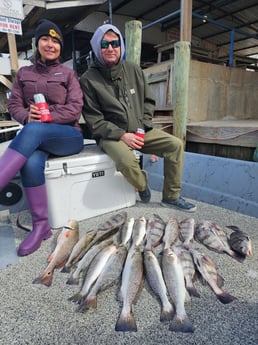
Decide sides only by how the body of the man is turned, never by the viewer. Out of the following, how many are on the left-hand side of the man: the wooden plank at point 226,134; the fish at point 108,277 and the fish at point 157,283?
1

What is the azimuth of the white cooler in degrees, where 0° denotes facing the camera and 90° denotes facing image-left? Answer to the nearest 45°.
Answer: approximately 315°

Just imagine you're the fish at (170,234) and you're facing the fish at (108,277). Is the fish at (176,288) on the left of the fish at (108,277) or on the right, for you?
left

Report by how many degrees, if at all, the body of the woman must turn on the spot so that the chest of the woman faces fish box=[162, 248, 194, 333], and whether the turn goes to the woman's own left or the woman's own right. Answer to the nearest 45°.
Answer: approximately 90° to the woman's own left

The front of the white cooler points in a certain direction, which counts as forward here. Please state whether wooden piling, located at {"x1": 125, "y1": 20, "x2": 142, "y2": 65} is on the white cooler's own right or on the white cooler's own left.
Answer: on the white cooler's own left

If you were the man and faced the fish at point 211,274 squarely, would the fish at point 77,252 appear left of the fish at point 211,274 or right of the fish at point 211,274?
right

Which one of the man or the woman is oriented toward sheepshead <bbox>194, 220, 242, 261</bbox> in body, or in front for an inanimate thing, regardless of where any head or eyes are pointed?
the man

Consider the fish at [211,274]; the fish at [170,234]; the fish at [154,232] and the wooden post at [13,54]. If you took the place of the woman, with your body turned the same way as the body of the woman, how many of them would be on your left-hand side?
3

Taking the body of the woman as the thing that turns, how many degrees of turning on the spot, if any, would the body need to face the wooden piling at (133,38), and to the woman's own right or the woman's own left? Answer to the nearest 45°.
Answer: approximately 180°
